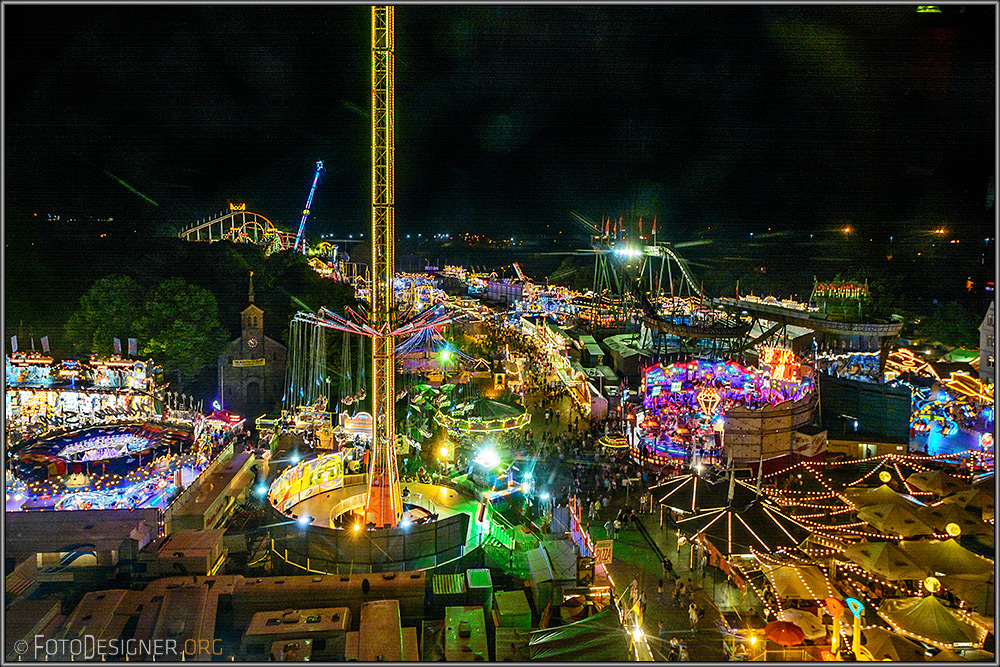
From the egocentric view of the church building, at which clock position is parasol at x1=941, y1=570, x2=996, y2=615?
The parasol is roughly at 11 o'clock from the church building.

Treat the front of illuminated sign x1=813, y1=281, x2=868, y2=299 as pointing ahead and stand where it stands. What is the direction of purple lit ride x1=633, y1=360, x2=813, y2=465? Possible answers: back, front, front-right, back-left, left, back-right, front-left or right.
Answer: front

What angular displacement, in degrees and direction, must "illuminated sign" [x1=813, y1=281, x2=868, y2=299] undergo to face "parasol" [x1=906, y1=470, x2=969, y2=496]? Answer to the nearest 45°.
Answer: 0° — it already faces it

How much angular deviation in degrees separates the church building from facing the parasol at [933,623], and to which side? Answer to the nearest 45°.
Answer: approximately 45° to its left

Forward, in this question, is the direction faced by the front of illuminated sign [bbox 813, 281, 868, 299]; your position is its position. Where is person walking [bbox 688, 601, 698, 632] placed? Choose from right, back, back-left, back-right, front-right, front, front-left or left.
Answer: front

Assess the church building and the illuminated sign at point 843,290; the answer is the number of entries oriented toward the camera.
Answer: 2

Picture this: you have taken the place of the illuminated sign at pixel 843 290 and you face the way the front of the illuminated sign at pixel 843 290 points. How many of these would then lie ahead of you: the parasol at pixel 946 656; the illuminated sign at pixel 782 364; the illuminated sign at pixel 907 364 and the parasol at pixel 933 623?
4

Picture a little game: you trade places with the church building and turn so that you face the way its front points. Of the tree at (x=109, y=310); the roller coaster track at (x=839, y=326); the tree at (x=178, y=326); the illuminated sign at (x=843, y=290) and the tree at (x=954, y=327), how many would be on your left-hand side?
3

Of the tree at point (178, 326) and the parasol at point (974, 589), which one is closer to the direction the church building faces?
the parasol

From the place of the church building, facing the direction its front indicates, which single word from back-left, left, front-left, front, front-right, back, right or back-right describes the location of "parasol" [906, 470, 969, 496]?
front-left

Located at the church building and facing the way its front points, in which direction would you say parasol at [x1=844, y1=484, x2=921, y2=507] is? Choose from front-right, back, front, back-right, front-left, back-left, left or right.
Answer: front-left

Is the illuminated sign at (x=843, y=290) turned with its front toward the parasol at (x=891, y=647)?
yes

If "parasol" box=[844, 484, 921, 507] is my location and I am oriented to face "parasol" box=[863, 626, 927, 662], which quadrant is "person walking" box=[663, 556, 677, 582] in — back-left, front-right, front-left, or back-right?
front-right

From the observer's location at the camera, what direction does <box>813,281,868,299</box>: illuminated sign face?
facing the viewer

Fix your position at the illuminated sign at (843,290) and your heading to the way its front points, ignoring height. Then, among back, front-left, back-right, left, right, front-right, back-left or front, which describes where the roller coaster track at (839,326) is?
front

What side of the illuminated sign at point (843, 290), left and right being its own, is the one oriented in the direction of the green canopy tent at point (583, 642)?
front

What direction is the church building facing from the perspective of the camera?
toward the camera
